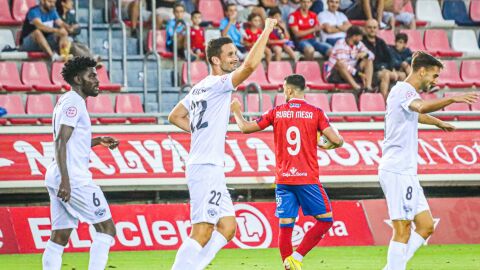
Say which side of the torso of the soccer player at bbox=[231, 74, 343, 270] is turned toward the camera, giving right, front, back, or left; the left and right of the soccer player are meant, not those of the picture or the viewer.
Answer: back

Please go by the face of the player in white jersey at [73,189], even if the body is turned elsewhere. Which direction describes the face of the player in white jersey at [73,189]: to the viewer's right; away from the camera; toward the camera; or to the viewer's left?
to the viewer's right

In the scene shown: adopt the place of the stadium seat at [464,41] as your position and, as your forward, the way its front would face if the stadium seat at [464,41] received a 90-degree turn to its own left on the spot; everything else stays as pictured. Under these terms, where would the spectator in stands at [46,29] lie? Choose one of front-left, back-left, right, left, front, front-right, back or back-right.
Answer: back

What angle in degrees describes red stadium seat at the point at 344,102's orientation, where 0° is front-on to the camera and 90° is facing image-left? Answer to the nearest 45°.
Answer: approximately 315°

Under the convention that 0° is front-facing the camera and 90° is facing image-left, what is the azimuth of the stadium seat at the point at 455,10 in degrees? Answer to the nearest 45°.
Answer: approximately 315°

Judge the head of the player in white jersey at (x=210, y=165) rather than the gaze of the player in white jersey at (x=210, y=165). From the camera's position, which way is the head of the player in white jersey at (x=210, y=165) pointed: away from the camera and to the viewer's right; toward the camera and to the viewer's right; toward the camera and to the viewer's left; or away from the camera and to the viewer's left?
toward the camera and to the viewer's right

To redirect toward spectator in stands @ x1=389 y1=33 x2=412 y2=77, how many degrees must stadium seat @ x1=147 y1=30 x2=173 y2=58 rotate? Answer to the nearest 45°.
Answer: approximately 45° to its left
